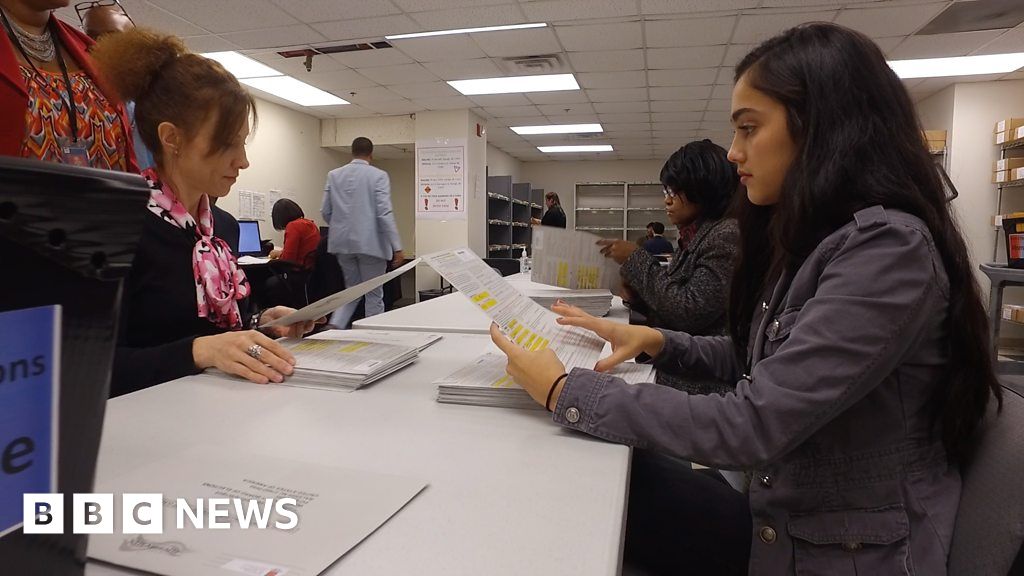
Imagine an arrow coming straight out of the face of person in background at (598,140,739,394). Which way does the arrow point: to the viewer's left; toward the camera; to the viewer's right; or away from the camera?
to the viewer's left

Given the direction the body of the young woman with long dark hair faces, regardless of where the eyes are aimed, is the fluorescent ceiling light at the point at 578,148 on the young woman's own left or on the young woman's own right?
on the young woman's own right

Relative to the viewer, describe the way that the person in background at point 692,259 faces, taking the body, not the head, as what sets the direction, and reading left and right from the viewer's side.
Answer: facing to the left of the viewer

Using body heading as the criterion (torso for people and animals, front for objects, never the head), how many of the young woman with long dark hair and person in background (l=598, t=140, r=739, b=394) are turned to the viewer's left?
2

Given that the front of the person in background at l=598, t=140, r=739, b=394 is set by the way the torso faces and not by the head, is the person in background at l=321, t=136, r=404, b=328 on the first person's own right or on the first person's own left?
on the first person's own right

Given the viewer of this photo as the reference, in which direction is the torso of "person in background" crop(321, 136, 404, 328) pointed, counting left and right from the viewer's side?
facing away from the viewer

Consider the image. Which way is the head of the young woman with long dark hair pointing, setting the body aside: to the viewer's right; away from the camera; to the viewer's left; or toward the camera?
to the viewer's left

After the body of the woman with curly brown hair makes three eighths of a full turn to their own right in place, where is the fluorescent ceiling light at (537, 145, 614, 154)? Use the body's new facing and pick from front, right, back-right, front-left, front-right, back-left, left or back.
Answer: back

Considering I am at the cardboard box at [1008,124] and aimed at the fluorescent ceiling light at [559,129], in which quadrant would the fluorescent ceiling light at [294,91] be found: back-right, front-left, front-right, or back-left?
front-left

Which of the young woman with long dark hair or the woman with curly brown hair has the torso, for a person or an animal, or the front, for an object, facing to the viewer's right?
the woman with curly brown hair

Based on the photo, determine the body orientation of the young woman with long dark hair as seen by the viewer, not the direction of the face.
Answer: to the viewer's left

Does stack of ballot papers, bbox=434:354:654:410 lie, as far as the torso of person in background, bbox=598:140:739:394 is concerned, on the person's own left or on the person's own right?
on the person's own left

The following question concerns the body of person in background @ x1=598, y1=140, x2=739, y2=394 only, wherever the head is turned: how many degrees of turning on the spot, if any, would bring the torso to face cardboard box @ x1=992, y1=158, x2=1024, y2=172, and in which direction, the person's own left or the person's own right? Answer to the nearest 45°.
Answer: approximately 135° to the person's own right

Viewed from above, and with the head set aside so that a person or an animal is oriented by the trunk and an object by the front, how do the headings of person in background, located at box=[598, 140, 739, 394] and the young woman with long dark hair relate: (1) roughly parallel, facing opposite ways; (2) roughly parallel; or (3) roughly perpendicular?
roughly parallel
